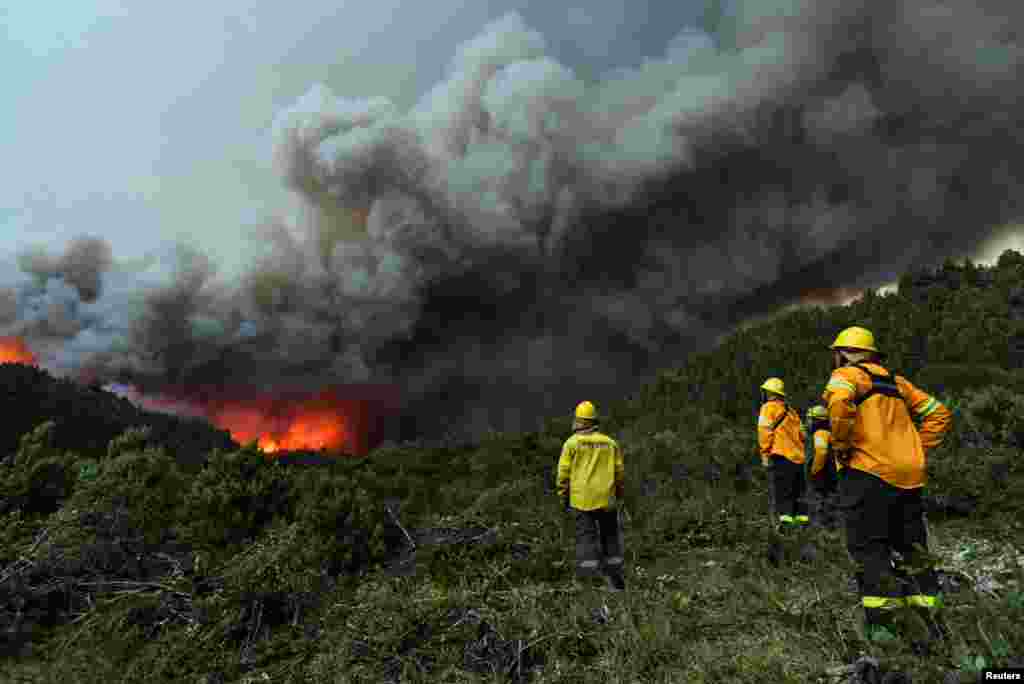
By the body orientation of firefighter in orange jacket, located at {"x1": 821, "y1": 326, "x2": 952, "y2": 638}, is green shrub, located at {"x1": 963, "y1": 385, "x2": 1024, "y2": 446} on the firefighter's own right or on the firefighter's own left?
on the firefighter's own right

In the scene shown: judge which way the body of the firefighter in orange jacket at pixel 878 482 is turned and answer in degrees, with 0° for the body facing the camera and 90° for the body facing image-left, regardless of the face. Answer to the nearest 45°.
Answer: approximately 135°

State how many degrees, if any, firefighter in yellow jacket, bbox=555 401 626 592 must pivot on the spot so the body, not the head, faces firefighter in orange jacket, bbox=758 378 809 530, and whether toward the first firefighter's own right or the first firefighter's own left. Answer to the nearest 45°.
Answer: approximately 45° to the first firefighter's own right

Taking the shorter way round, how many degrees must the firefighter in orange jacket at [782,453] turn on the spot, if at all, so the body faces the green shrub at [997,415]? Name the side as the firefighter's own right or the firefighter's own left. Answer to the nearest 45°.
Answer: approximately 90° to the firefighter's own right

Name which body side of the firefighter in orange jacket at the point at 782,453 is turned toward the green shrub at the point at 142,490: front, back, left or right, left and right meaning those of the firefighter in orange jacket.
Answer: left

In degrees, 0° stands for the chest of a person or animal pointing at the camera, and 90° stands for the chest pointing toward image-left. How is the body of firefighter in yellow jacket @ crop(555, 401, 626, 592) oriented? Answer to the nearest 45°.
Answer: approximately 180°

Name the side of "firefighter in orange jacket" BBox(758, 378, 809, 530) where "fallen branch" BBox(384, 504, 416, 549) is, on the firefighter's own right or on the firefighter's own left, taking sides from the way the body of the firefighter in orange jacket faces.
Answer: on the firefighter's own left

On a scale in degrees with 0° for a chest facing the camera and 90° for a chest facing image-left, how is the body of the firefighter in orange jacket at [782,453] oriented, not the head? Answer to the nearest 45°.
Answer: approximately 135°

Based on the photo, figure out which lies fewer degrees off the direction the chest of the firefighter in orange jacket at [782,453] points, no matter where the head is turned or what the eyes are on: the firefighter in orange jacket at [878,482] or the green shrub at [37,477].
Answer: the green shrub
